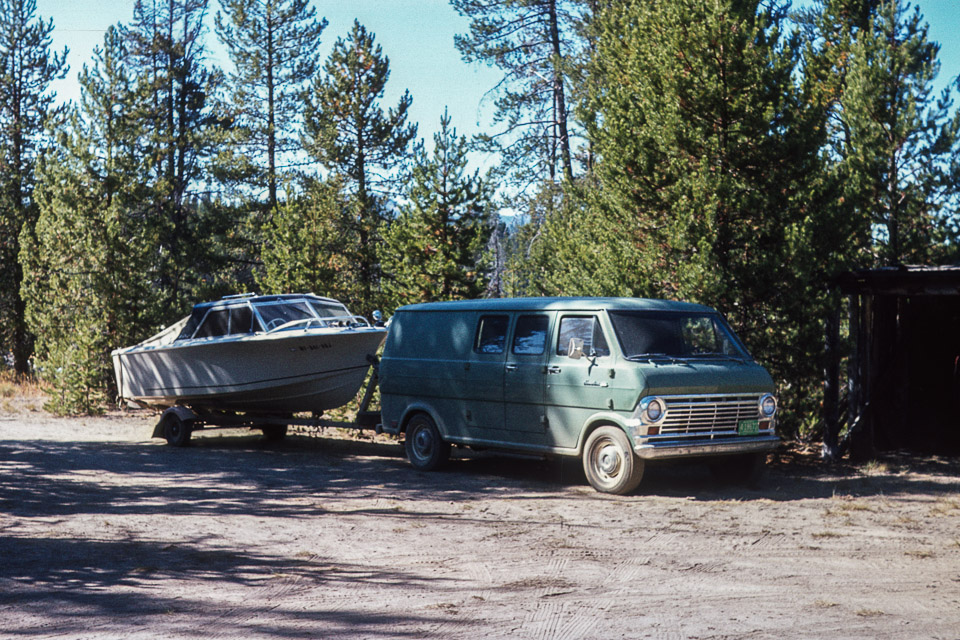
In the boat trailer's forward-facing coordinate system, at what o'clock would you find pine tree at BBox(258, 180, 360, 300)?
The pine tree is roughly at 8 o'clock from the boat trailer.

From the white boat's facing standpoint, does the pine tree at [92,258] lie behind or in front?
behind

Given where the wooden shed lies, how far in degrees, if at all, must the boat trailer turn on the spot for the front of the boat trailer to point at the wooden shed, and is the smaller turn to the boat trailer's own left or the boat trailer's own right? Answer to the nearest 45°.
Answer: approximately 45° to the boat trailer's own left

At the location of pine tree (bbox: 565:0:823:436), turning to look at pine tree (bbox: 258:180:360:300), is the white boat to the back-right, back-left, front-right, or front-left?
front-left

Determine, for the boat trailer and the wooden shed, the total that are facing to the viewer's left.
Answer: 0

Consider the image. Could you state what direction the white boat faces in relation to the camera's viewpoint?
facing the viewer and to the right of the viewer

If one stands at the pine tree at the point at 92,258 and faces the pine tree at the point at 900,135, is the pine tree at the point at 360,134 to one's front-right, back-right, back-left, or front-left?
front-left

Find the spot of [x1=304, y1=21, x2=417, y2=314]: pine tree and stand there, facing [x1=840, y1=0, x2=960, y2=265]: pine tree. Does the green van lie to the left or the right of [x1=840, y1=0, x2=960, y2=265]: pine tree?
right

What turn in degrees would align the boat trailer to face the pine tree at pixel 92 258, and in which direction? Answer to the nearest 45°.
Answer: approximately 135° to its left

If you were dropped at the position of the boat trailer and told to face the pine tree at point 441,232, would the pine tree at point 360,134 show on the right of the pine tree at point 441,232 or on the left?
left

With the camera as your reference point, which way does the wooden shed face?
facing the viewer

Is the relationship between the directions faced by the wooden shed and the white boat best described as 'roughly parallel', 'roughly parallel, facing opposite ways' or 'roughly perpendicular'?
roughly perpendicular

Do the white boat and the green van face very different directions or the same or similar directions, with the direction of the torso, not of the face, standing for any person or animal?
same or similar directions

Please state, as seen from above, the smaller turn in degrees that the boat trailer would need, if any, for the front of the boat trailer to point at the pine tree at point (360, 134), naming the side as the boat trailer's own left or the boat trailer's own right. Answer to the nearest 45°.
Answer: approximately 135° to the boat trailer's own left

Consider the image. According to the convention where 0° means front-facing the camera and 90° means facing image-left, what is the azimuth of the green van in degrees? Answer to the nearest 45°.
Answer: approximately 315°

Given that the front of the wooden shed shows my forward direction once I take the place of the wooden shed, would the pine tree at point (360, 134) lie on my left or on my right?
on my right

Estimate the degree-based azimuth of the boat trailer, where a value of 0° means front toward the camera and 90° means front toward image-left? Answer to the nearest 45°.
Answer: approximately 315°
